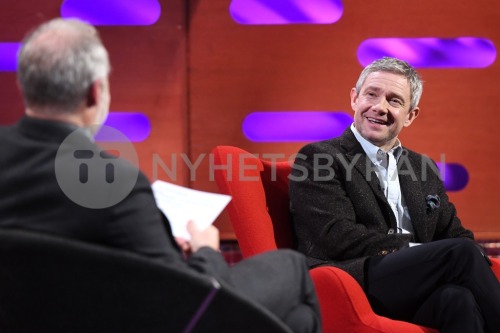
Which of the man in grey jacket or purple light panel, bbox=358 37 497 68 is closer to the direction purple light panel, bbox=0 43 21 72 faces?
the man in grey jacket

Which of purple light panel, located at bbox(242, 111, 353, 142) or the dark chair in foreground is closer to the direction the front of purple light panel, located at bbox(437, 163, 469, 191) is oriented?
the dark chair in foreground

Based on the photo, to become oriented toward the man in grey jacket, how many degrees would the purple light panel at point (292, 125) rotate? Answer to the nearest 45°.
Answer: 0° — it already faces them
